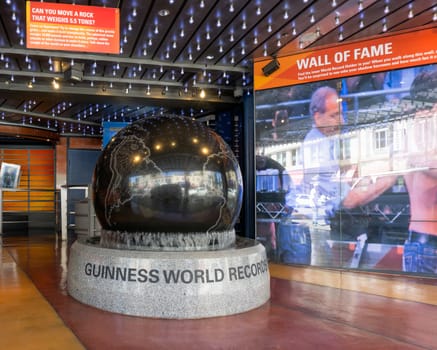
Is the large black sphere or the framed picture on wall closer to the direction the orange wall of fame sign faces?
the large black sphere

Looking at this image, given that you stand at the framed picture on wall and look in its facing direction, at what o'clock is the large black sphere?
The large black sphere is roughly at 12 o'clock from the framed picture on wall.

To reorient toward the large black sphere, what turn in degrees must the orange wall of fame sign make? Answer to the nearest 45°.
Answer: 0° — it already faces it

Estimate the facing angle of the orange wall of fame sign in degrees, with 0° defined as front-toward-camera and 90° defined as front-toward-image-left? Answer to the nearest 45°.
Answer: approximately 45°

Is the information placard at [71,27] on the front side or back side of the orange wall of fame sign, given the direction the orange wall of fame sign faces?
on the front side
